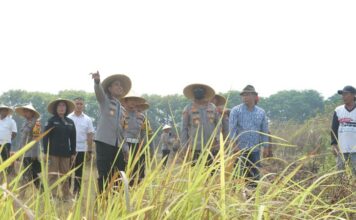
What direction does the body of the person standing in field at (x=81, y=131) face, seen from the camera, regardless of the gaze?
toward the camera

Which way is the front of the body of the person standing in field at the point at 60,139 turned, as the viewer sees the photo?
toward the camera

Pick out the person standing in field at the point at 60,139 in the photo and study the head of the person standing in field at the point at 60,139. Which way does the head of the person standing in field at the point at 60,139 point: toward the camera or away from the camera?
toward the camera

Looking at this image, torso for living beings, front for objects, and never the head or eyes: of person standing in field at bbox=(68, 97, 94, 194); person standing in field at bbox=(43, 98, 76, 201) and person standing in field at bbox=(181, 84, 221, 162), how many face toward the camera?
3

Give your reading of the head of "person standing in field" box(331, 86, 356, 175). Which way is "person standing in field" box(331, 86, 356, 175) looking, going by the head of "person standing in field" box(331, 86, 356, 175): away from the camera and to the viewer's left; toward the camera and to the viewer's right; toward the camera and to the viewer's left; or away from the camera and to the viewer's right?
toward the camera and to the viewer's left

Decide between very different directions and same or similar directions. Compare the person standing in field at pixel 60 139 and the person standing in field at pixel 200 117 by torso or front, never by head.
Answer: same or similar directions

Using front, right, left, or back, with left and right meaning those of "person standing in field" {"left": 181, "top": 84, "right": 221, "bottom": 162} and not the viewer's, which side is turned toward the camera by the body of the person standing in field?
front

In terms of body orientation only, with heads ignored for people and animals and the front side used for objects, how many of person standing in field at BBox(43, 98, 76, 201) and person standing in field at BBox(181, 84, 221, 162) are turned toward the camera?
2

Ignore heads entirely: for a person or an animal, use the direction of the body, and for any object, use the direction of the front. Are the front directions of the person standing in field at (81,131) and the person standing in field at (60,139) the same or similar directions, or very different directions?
same or similar directions

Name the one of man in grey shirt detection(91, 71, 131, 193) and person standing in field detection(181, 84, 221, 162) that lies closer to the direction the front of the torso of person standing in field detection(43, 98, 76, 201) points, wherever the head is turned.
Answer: the man in grey shirt

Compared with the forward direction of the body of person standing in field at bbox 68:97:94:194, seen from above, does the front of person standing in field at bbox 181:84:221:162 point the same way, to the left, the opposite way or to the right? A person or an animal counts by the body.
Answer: the same way

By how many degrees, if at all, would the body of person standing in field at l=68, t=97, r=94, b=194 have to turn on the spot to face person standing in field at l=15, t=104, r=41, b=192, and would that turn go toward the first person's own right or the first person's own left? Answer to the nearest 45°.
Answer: approximately 45° to the first person's own right
